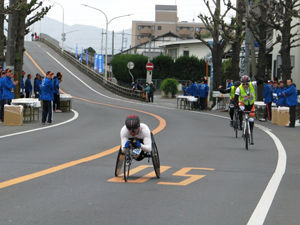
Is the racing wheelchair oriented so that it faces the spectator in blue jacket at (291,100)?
no

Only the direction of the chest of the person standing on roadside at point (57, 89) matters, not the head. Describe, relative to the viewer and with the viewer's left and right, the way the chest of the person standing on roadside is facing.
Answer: facing to the right of the viewer

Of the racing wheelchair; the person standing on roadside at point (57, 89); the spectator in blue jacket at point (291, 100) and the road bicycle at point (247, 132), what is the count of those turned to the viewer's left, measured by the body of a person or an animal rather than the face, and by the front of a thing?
1

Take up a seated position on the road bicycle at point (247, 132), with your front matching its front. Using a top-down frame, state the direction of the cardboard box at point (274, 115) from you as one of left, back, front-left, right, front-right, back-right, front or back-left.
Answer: back

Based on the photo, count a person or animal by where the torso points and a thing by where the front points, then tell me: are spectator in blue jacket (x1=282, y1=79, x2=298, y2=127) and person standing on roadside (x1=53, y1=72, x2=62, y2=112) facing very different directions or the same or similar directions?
very different directions

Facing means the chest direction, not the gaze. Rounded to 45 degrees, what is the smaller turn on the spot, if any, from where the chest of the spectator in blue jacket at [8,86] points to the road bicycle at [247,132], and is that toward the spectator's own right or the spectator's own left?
approximately 45° to the spectator's own right

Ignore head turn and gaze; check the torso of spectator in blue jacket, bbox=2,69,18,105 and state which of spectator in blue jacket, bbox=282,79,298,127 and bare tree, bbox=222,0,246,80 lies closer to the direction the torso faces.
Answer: the spectator in blue jacket

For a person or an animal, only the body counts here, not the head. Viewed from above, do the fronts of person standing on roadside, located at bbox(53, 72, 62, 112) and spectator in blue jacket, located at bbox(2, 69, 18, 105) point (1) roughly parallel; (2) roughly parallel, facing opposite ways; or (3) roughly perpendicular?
roughly parallel

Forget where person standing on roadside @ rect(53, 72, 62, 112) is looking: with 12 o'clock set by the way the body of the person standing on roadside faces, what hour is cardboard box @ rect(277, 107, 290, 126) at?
The cardboard box is roughly at 1 o'clock from the person standing on roadside.

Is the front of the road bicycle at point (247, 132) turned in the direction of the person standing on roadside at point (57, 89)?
no

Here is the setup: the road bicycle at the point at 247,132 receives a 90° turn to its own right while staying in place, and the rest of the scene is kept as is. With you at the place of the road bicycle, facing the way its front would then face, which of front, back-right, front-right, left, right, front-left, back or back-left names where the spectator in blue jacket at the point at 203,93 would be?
right

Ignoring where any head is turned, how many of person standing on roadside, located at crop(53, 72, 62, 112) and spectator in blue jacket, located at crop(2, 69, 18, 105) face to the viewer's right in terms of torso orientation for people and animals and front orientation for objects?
2

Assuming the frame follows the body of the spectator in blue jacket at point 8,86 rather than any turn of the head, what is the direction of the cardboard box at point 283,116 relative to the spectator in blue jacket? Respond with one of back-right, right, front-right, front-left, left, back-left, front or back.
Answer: front

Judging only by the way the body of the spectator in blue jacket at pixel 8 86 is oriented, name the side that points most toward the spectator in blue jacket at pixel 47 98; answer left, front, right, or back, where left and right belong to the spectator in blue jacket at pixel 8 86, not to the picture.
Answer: front

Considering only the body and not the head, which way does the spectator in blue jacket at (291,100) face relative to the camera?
to the viewer's left

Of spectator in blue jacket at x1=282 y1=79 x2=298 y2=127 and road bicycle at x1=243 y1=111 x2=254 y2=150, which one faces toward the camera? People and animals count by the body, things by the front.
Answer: the road bicycle

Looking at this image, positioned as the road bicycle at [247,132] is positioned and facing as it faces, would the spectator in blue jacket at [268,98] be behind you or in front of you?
behind

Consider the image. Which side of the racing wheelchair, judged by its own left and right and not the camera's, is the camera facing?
front

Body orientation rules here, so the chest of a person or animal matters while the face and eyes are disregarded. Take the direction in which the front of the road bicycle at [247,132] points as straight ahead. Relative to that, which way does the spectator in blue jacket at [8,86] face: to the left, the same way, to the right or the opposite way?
to the left
